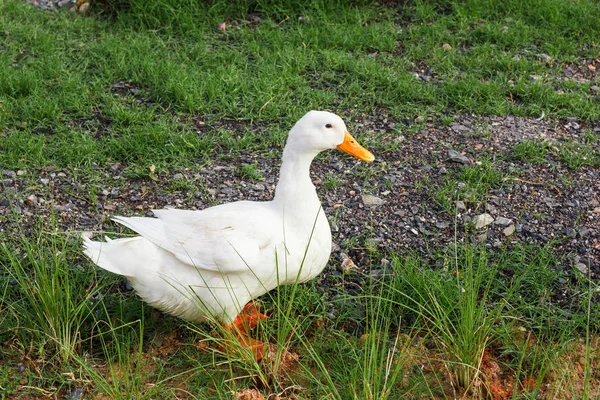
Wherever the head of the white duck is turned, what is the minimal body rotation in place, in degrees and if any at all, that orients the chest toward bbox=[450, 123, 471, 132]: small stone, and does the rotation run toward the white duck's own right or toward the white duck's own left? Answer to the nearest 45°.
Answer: approximately 45° to the white duck's own left

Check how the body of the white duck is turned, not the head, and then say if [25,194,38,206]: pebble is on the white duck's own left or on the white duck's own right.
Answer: on the white duck's own left

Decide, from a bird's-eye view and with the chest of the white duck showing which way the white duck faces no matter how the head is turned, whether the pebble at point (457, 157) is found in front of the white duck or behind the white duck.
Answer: in front

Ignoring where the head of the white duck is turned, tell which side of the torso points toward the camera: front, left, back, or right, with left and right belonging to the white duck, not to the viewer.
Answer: right

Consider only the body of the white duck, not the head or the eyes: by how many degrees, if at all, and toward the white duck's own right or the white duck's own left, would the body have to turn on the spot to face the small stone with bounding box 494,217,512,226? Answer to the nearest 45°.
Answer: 0° — it already faces it

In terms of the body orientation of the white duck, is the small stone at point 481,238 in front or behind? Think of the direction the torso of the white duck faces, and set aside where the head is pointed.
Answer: in front

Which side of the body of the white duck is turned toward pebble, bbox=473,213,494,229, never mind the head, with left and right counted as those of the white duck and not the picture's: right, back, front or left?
front

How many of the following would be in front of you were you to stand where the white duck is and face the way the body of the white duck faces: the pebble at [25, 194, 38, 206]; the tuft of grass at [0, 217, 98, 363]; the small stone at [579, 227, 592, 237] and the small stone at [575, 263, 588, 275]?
2

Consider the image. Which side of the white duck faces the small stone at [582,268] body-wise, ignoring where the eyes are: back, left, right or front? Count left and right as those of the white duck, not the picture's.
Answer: front

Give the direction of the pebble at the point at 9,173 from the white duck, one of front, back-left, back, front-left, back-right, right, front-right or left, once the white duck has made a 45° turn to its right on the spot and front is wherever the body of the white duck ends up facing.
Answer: back

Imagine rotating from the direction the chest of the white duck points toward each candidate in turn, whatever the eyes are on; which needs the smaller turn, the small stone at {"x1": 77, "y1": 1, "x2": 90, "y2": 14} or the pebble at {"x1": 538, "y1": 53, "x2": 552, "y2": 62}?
the pebble

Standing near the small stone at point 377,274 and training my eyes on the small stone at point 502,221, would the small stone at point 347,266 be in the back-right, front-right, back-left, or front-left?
back-left

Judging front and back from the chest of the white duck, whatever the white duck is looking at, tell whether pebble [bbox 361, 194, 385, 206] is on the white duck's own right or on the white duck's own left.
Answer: on the white duck's own left

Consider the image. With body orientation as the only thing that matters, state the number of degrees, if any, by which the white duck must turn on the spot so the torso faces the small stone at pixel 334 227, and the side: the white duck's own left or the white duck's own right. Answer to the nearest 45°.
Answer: approximately 45° to the white duck's own left
